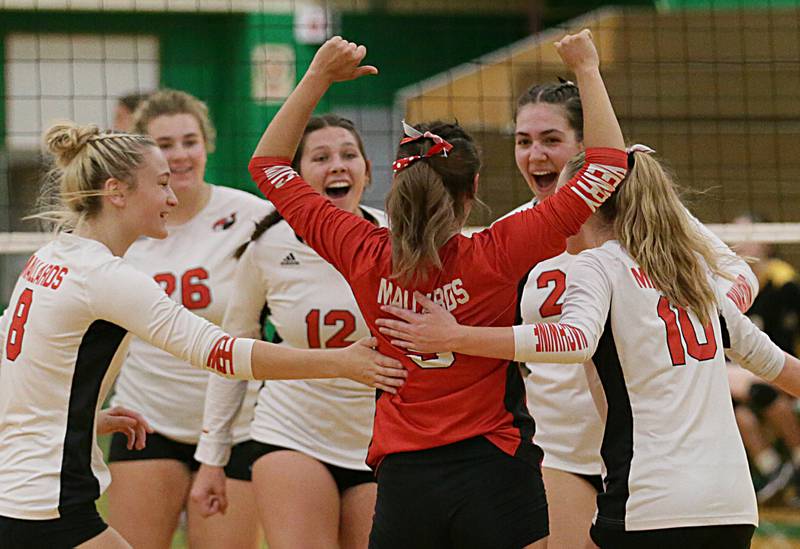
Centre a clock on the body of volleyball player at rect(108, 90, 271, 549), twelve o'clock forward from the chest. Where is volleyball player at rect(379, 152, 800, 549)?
volleyball player at rect(379, 152, 800, 549) is roughly at 11 o'clock from volleyball player at rect(108, 90, 271, 549).

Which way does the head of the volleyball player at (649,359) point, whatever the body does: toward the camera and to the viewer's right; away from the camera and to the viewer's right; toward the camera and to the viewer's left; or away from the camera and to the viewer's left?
away from the camera and to the viewer's left

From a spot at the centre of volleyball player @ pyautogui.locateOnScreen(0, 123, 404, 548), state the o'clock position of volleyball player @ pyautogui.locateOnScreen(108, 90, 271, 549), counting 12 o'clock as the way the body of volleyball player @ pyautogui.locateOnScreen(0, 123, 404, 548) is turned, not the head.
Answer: volleyball player @ pyautogui.locateOnScreen(108, 90, 271, 549) is roughly at 11 o'clock from volleyball player @ pyautogui.locateOnScreen(0, 123, 404, 548).

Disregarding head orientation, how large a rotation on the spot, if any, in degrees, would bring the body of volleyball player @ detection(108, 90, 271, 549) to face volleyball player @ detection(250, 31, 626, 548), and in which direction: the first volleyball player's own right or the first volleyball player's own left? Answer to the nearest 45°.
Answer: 0° — they already face them

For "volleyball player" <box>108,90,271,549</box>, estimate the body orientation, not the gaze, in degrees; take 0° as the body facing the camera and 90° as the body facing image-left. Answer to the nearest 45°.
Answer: approximately 0°

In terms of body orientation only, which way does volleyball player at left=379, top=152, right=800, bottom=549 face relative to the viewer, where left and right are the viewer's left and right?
facing away from the viewer and to the left of the viewer

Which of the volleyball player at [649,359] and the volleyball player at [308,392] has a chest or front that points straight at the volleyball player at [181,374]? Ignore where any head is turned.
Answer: the volleyball player at [649,359]
